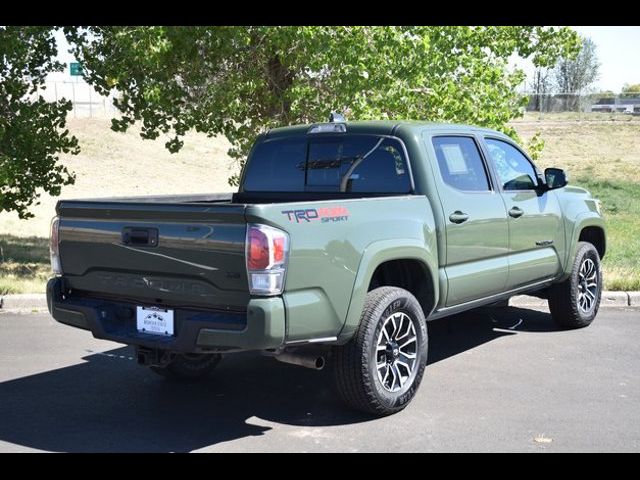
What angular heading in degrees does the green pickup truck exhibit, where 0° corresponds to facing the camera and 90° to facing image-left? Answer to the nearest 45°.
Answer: approximately 225°

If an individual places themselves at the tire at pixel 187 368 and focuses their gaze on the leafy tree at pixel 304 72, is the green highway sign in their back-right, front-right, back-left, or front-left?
front-left

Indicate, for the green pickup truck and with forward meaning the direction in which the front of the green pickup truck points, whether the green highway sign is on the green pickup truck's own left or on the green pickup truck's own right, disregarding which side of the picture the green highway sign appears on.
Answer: on the green pickup truck's own left

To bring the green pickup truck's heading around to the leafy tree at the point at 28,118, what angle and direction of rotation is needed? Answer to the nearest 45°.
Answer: approximately 90° to its left

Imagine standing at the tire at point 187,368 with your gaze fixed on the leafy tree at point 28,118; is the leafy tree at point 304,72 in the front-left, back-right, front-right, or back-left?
front-right

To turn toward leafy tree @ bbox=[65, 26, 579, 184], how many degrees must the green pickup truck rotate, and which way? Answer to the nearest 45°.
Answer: approximately 45° to its left
